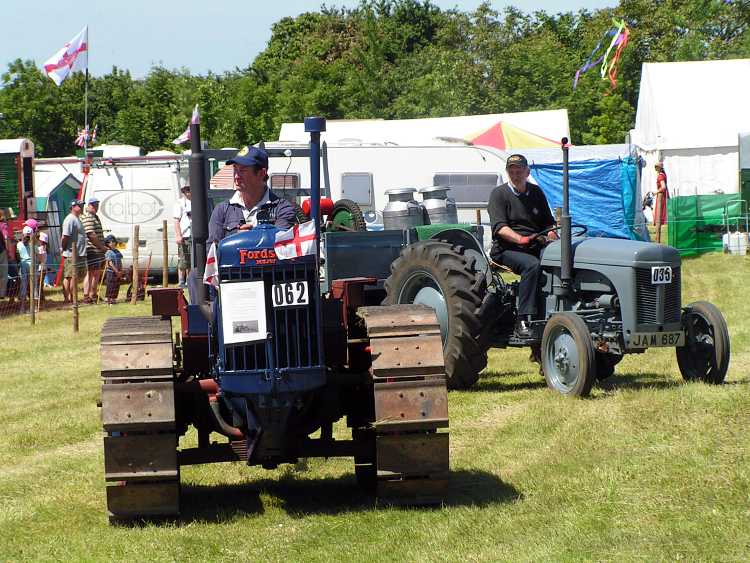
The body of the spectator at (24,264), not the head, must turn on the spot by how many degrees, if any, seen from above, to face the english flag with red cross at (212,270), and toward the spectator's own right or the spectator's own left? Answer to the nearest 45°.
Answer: approximately 45° to the spectator's own right

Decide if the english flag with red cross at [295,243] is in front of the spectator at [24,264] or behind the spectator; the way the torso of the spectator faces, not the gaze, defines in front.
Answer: in front

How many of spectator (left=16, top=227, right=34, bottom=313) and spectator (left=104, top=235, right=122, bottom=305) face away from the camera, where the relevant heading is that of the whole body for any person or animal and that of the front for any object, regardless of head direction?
0

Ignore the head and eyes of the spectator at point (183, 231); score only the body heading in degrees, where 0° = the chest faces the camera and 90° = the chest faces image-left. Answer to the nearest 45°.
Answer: approximately 315°

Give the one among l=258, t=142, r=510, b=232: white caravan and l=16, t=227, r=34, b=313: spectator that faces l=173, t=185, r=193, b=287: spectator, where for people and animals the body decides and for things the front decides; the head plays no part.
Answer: l=16, t=227, r=34, b=313: spectator

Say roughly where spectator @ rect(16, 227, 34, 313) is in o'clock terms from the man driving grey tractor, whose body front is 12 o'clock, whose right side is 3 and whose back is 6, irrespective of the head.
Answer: The spectator is roughly at 6 o'clock from the man driving grey tractor.

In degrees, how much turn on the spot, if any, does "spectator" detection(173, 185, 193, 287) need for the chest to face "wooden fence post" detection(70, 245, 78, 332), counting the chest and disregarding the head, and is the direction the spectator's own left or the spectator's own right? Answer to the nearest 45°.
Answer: approximately 90° to the spectator's own right

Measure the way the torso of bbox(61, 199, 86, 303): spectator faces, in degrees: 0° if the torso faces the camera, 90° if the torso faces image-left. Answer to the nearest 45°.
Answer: approximately 315°

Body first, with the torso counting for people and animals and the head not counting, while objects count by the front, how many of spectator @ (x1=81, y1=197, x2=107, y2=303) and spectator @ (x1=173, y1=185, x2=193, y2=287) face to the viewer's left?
0
